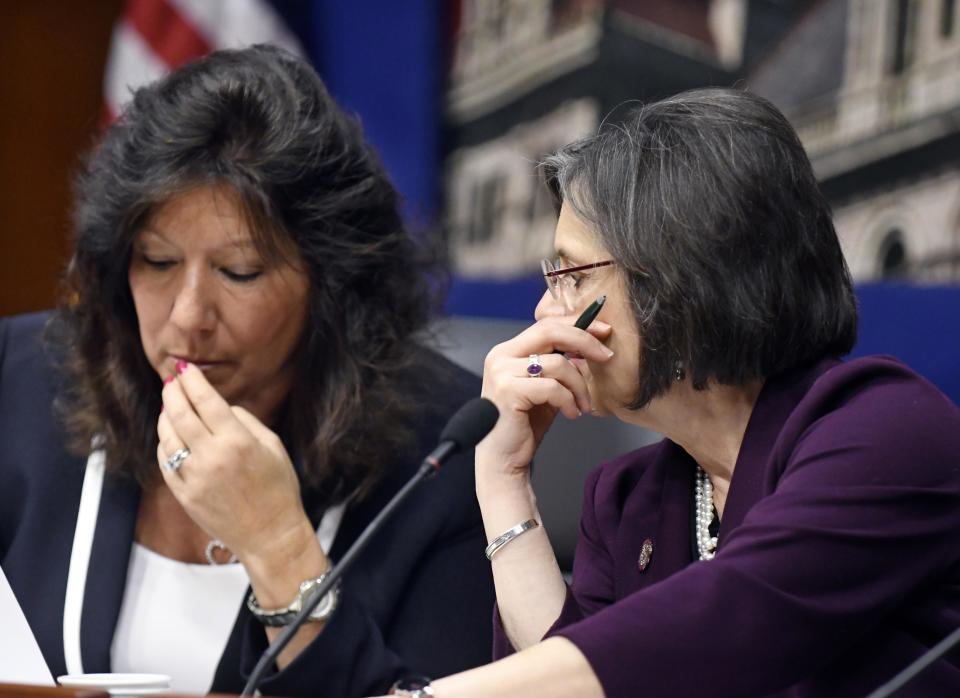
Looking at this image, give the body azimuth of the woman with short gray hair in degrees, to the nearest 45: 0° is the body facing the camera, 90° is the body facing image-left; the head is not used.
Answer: approximately 45°

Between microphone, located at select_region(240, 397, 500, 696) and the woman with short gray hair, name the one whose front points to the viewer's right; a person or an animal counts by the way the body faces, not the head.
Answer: the microphone

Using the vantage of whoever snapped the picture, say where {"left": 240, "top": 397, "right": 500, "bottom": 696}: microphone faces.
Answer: facing to the right of the viewer

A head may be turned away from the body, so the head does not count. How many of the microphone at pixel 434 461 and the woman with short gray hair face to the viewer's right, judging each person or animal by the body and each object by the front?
1

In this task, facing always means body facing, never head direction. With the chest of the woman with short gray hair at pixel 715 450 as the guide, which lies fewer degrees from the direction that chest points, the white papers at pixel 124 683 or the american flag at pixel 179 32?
the white papers

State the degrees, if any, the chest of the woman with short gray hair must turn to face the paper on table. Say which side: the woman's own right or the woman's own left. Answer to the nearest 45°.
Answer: approximately 45° to the woman's own right

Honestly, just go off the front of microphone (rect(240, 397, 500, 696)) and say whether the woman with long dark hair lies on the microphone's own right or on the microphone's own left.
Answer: on the microphone's own left

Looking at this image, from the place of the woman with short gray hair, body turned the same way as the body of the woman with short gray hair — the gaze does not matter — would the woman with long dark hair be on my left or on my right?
on my right
